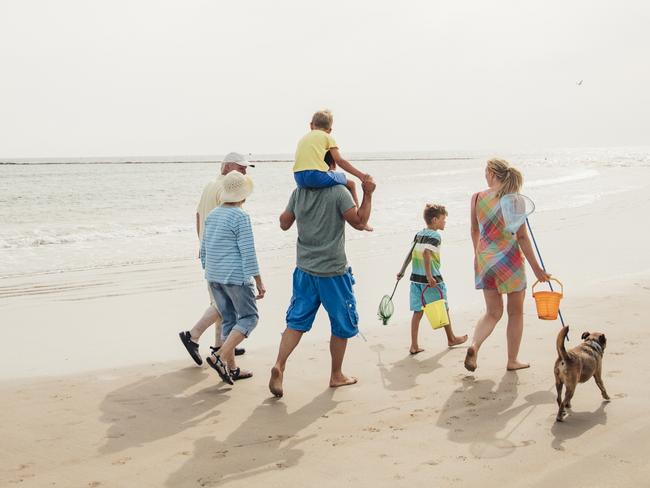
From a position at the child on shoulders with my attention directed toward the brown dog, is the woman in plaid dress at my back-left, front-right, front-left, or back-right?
front-left

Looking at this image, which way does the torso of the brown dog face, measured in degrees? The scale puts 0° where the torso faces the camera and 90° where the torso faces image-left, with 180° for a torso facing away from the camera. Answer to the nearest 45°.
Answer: approximately 225°

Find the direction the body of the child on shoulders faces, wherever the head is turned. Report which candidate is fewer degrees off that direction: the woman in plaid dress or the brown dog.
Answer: the woman in plaid dress

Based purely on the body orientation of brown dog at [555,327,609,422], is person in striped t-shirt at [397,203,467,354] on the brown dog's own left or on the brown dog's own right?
on the brown dog's own left

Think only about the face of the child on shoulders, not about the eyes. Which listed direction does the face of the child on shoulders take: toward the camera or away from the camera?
away from the camera

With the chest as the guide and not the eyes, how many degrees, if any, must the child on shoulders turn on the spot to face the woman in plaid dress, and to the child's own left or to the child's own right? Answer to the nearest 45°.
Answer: approximately 45° to the child's own right

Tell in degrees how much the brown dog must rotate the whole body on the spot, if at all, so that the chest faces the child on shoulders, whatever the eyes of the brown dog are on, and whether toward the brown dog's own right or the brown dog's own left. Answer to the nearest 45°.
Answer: approximately 135° to the brown dog's own left

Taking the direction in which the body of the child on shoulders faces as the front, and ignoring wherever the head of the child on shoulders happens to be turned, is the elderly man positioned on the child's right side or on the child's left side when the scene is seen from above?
on the child's left side

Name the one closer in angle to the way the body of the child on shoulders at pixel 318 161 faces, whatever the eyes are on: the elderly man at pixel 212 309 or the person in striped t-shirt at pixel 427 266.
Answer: the person in striped t-shirt

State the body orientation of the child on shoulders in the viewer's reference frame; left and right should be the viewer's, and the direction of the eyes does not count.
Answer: facing away from the viewer and to the right of the viewer

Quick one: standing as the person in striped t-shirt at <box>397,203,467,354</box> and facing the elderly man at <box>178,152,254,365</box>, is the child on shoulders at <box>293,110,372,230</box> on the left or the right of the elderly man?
left

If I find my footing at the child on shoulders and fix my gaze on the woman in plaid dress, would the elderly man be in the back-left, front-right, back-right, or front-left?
back-left

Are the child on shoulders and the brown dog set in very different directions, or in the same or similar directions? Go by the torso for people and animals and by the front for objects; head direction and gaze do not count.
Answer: same or similar directions

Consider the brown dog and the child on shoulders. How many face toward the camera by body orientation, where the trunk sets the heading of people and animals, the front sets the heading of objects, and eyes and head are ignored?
0

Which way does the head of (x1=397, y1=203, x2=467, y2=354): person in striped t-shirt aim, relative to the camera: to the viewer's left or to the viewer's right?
to the viewer's right
